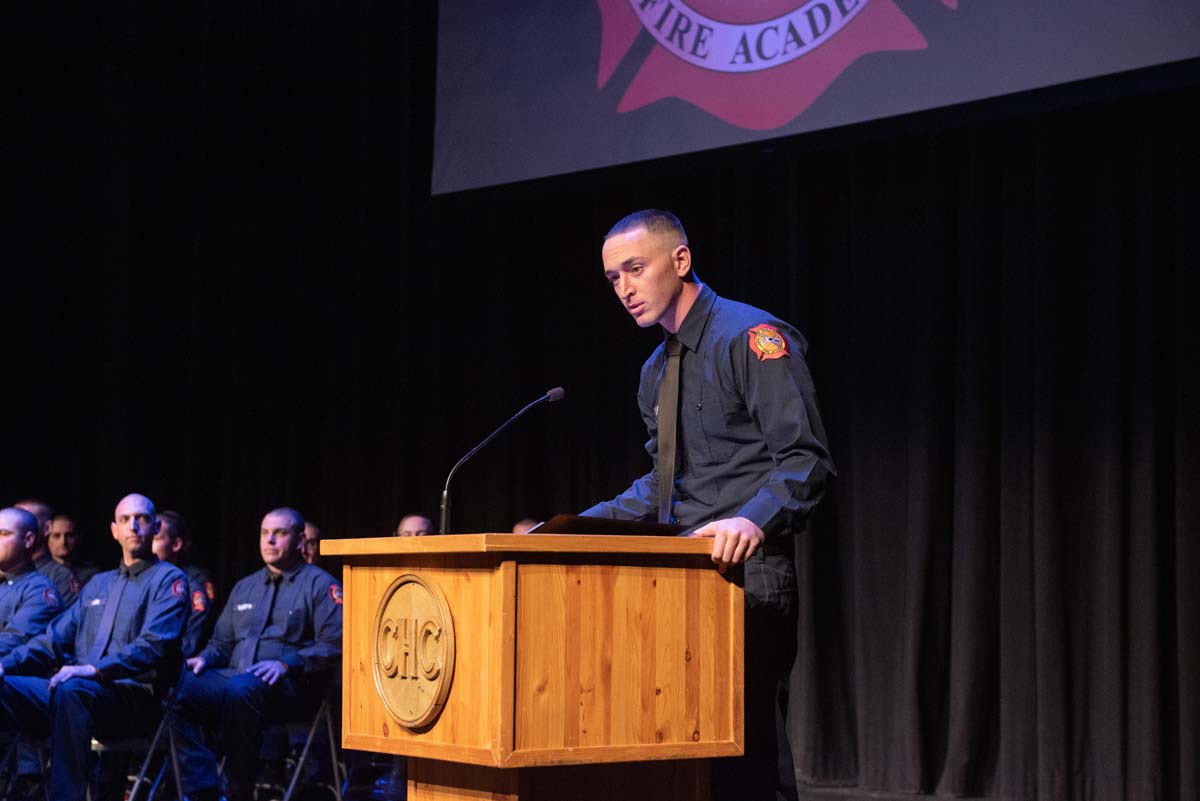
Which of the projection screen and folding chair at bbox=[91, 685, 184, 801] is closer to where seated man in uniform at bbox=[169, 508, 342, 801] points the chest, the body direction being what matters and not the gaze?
the folding chair

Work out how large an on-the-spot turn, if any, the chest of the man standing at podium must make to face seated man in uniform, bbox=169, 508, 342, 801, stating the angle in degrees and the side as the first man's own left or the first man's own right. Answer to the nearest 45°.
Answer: approximately 90° to the first man's own right

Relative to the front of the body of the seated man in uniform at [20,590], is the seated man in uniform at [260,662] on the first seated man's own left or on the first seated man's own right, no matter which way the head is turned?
on the first seated man's own left

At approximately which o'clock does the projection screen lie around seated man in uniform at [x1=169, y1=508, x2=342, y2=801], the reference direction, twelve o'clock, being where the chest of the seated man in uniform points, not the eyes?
The projection screen is roughly at 9 o'clock from the seated man in uniform.

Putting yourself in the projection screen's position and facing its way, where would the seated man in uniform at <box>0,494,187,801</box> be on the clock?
The seated man in uniform is roughly at 2 o'clock from the projection screen.

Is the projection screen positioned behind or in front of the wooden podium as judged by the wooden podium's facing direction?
behind

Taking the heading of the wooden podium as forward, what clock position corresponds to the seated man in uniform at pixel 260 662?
The seated man in uniform is roughly at 4 o'clock from the wooden podium.

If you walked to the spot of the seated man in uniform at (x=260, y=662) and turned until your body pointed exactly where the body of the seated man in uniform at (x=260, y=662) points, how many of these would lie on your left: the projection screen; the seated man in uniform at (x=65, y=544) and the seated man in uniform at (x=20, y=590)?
1

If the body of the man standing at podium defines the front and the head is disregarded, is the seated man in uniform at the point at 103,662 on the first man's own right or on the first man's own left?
on the first man's own right
